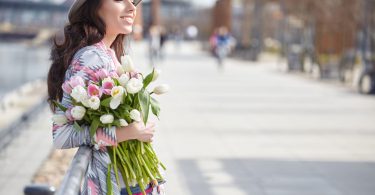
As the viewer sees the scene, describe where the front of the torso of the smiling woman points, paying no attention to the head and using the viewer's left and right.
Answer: facing to the right of the viewer

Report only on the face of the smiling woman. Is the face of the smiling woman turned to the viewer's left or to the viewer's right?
to the viewer's right
